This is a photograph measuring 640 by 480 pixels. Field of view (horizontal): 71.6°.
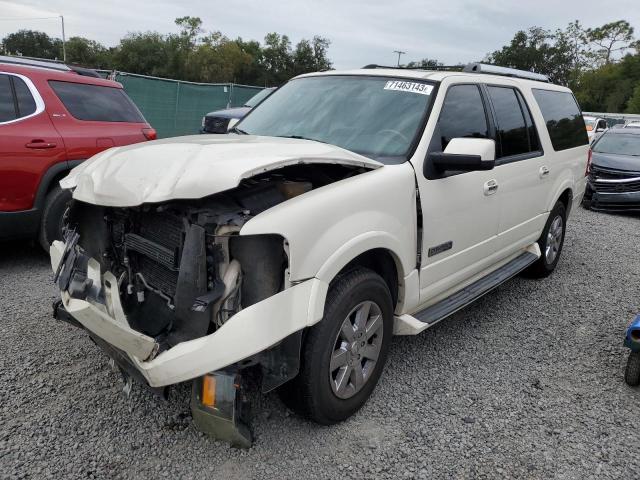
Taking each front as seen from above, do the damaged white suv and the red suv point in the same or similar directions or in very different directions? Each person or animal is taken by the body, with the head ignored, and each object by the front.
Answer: same or similar directions

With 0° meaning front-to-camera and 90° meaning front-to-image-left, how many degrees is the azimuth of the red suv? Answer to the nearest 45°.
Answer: approximately 90°

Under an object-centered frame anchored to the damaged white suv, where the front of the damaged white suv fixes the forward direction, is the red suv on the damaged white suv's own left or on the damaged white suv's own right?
on the damaged white suv's own right

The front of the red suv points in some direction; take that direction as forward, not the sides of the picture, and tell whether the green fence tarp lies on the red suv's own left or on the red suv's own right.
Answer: on the red suv's own right

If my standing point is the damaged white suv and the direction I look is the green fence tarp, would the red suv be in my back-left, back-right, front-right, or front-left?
front-left

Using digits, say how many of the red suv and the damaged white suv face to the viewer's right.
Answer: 0

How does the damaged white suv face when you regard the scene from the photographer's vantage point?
facing the viewer and to the left of the viewer

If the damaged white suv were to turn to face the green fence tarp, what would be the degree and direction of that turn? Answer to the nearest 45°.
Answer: approximately 135° to its right
